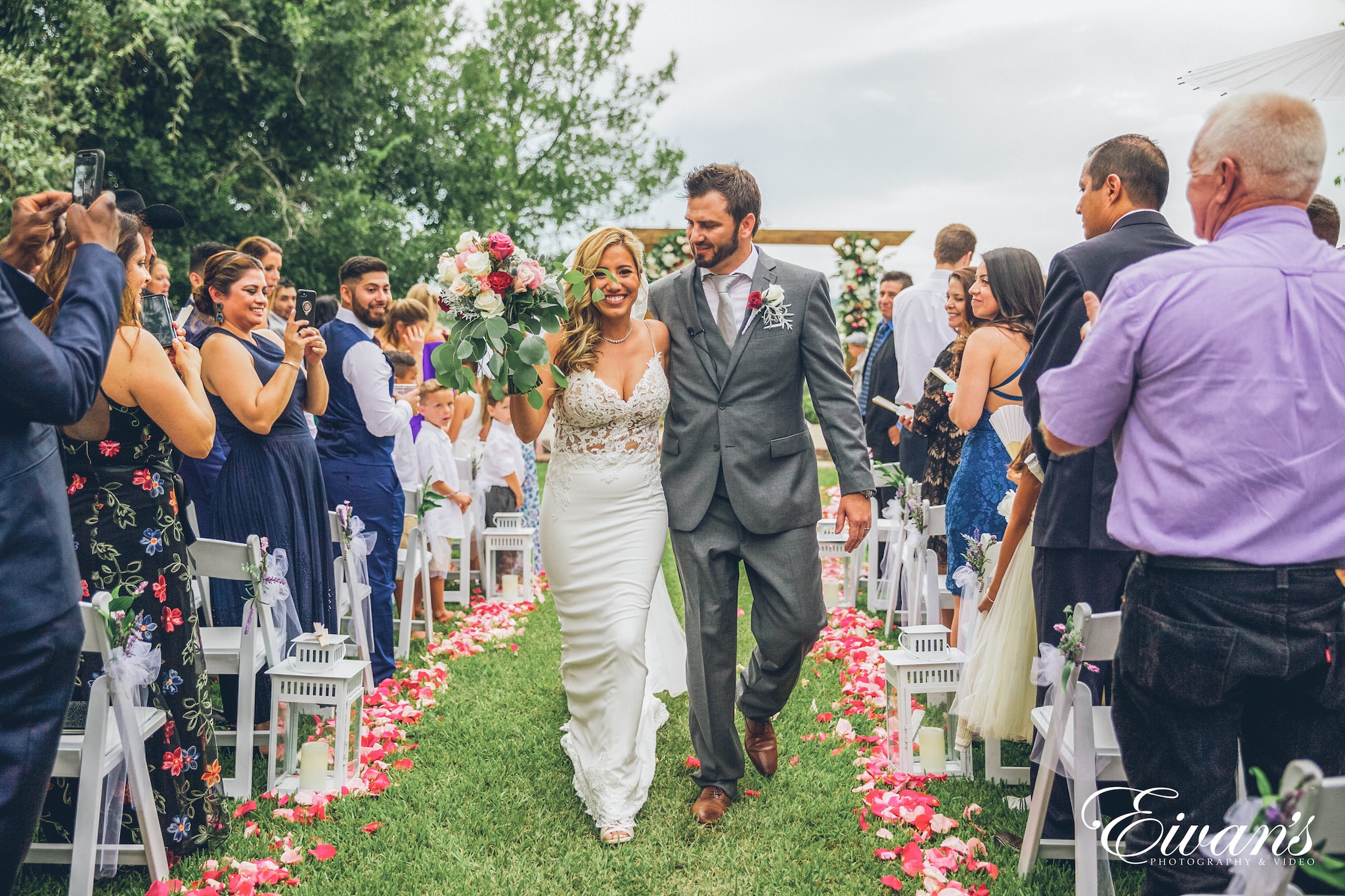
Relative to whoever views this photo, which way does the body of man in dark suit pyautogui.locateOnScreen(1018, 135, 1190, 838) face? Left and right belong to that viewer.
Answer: facing away from the viewer and to the left of the viewer

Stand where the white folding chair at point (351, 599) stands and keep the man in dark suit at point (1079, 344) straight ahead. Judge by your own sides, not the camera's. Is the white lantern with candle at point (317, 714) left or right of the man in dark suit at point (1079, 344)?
right

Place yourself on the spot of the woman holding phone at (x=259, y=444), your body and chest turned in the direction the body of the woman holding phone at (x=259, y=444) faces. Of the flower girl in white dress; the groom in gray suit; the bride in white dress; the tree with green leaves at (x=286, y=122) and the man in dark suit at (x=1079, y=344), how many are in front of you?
4

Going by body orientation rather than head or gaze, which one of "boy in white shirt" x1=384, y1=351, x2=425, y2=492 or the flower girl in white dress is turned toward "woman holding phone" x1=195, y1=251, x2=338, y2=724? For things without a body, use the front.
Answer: the flower girl in white dress

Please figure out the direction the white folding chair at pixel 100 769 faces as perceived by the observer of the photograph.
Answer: facing away from the viewer and to the right of the viewer

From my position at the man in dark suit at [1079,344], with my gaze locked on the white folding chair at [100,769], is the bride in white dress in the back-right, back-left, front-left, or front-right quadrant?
front-right

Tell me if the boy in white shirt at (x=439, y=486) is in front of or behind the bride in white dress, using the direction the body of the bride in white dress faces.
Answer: behind

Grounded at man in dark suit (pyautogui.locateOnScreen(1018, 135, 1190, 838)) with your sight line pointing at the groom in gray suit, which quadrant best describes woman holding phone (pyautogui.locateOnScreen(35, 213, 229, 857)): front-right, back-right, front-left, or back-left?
front-left

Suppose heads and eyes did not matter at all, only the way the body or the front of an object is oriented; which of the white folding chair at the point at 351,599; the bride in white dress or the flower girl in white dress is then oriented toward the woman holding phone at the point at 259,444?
the flower girl in white dress

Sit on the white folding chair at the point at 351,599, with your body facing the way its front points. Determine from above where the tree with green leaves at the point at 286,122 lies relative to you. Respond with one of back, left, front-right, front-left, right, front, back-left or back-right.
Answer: front-left

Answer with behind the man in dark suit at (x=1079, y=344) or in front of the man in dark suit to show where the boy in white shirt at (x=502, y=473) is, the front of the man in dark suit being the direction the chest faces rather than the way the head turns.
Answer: in front

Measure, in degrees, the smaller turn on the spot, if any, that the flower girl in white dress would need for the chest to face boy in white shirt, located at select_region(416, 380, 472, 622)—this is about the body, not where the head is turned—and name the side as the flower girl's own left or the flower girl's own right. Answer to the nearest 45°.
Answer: approximately 45° to the flower girl's own right
